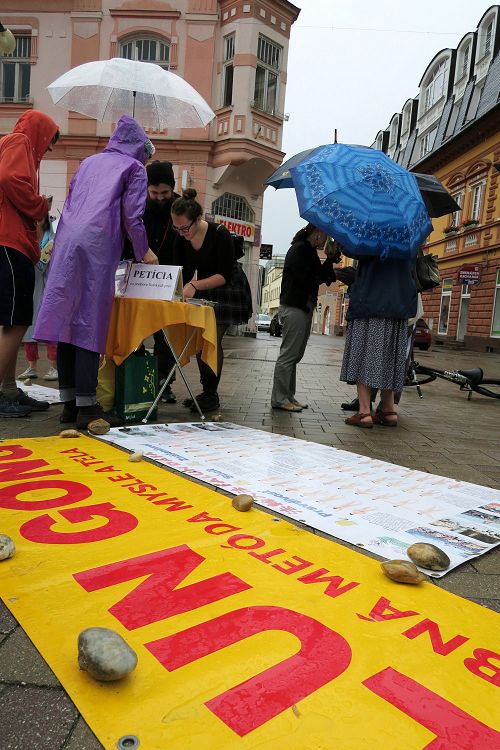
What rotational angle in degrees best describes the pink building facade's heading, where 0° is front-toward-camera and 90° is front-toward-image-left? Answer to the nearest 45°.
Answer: approximately 0°

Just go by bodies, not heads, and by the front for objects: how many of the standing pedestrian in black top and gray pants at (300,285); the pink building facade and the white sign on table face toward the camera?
2

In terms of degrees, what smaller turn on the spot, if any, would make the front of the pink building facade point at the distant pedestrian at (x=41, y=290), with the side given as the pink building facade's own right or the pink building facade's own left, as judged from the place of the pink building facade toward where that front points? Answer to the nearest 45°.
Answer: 0° — it already faces them

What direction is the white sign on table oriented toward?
toward the camera

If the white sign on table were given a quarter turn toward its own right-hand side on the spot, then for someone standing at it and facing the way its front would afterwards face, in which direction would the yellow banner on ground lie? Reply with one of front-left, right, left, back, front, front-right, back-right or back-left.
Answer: left

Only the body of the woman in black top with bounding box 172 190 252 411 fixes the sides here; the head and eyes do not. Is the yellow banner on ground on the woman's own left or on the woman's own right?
on the woman's own left

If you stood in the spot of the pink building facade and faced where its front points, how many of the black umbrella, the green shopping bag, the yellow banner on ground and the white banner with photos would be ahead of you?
4

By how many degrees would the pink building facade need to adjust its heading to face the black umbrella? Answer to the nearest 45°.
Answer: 0° — it already faces it

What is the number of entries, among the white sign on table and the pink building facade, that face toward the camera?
2
